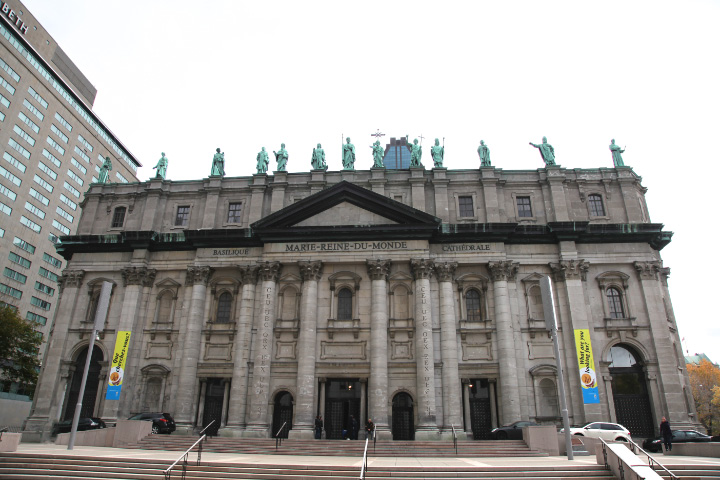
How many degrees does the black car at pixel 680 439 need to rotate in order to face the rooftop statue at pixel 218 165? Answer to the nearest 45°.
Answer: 0° — it already faces it

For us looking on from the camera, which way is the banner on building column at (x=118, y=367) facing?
facing the viewer

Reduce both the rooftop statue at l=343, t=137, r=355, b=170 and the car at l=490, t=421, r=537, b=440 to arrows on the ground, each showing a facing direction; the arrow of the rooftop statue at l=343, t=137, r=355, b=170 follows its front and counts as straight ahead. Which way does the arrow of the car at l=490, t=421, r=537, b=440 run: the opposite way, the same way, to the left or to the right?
to the right

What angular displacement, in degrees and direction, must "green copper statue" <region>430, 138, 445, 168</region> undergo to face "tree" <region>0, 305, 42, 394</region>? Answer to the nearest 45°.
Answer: approximately 90° to its right

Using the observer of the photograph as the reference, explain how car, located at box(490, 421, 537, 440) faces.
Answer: facing to the left of the viewer

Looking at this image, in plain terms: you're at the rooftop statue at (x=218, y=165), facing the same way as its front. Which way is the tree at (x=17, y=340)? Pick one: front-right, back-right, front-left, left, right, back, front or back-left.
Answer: back-right

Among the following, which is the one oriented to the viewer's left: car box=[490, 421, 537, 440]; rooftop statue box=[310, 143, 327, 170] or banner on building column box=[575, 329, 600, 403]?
the car

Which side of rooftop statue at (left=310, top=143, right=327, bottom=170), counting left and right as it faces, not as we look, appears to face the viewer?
front

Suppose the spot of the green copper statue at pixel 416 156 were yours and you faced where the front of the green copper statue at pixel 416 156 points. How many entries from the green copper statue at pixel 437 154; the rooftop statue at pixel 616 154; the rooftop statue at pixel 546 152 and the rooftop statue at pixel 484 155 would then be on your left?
4

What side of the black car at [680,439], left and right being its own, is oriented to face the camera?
left

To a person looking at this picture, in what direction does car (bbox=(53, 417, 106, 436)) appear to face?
facing to the left of the viewer

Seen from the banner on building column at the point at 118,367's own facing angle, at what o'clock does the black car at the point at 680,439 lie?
The black car is roughly at 10 o'clock from the banner on building column.
